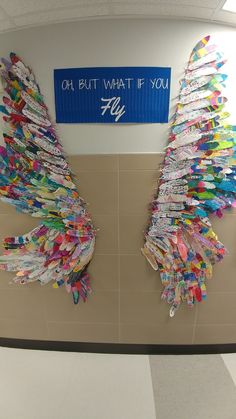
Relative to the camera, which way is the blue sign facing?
toward the camera
